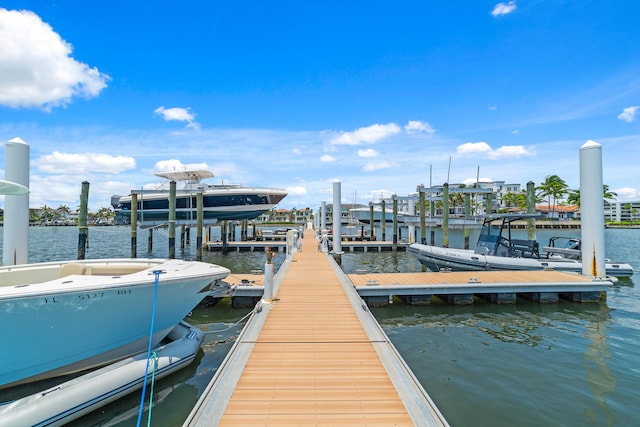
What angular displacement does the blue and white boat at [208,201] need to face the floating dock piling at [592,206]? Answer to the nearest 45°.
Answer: approximately 45° to its right

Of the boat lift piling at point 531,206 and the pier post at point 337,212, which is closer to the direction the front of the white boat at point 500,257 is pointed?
the pier post

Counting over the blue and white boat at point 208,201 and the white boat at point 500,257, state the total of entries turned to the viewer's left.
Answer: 1

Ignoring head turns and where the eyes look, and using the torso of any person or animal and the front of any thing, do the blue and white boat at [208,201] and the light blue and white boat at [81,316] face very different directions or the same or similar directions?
same or similar directions

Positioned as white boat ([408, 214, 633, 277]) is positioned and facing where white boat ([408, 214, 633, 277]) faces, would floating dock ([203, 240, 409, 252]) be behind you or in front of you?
in front

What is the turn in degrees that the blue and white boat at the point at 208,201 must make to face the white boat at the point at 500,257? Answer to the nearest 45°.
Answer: approximately 45° to its right

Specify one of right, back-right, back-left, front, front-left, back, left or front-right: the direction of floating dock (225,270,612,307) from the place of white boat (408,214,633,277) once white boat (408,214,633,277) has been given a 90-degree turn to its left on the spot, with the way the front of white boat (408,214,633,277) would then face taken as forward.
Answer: front

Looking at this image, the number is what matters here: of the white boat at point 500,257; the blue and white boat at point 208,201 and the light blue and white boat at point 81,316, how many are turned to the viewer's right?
2

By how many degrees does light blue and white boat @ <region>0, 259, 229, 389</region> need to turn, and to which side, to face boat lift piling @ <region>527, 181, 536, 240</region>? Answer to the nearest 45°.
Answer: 0° — it already faces it

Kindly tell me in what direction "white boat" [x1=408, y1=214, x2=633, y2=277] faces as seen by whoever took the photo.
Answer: facing to the left of the viewer

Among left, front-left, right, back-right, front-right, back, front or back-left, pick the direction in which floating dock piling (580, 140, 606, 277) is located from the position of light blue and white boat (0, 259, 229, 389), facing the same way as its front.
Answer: front

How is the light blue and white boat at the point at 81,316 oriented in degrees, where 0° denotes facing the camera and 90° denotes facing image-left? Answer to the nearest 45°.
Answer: approximately 270°

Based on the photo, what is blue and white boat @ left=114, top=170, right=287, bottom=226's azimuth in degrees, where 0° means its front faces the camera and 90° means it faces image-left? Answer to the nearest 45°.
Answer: approximately 270°
